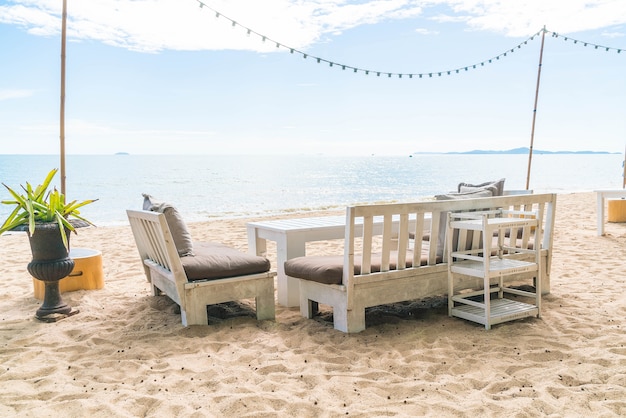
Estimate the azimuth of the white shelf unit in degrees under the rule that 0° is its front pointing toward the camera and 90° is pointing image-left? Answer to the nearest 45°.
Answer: approximately 315°

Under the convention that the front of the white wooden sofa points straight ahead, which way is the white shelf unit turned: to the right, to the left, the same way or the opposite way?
the opposite way

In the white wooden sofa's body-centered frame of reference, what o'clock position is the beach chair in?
The beach chair is roughly at 10 o'clock from the white wooden sofa.

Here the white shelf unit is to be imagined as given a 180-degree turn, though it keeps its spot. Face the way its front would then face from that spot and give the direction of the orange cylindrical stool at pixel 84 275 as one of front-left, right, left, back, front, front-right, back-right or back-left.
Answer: front-left

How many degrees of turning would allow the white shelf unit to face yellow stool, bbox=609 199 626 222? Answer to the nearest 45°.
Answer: approximately 135° to its left

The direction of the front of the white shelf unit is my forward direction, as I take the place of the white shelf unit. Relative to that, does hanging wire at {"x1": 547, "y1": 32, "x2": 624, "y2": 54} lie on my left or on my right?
on my left

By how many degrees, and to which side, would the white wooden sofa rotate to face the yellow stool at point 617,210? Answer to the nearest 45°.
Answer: approximately 90° to its right

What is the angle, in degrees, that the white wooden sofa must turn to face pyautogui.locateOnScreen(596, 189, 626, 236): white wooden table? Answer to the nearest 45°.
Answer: approximately 90° to its right

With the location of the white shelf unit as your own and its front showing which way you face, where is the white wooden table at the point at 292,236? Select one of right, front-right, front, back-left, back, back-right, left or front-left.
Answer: back-right

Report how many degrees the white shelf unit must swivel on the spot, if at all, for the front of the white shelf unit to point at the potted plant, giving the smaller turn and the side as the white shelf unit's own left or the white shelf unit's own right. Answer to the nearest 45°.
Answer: approximately 135° to the white shelf unit's own right

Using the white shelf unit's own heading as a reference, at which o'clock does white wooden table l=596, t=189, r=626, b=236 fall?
The white wooden table is roughly at 8 o'clock from the white shelf unit.

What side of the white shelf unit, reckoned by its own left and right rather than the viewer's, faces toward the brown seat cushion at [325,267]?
right

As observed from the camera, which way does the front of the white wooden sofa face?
facing away from the viewer and to the left of the viewer
